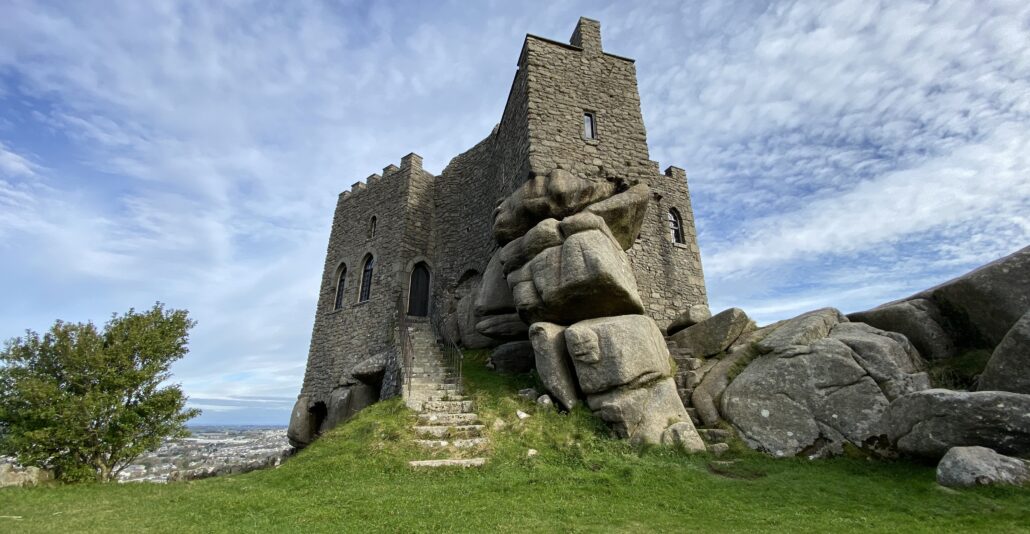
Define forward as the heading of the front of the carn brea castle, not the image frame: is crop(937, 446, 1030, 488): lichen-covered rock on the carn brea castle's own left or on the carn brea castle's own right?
on the carn brea castle's own left

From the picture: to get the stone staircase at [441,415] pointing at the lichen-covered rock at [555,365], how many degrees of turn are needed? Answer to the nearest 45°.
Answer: approximately 90° to its left

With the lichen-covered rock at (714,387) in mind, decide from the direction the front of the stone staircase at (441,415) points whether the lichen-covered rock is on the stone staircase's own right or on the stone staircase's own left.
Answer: on the stone staircase's own left

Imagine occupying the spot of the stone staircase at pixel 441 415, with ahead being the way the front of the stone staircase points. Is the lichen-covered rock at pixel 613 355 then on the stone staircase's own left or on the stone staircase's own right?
on the stone staircase's own left

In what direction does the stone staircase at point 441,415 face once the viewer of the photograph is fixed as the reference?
facing the viewer

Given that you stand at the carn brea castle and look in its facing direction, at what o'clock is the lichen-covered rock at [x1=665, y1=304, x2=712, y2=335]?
The lichen-covered rock is roughly at 8 o'clock from the carn brea castle.

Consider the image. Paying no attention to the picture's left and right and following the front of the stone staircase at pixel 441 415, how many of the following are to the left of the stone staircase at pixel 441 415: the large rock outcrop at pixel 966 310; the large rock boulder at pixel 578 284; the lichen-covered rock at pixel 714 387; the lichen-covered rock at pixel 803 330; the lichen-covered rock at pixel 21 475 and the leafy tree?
4

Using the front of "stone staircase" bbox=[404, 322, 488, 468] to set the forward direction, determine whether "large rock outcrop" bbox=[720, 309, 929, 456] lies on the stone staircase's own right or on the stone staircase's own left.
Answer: on the stone staircase's own left

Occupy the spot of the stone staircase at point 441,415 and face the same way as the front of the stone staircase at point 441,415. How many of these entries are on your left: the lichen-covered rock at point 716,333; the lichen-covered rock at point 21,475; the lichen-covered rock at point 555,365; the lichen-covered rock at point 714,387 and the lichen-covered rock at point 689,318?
4

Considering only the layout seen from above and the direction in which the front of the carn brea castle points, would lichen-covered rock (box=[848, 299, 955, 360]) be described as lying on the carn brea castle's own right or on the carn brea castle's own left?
on the carn brea castle's own left

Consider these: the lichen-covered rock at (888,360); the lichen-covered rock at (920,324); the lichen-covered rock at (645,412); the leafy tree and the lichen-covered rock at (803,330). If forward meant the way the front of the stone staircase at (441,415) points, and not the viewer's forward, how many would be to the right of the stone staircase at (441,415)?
1

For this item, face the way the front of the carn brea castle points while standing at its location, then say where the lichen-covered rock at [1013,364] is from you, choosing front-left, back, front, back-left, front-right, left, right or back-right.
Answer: left

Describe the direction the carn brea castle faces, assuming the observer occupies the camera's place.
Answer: facing the viewer and to the left of the viewer

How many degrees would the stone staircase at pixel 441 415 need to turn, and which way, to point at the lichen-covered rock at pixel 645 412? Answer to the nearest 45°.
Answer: approximately 90° to its left
